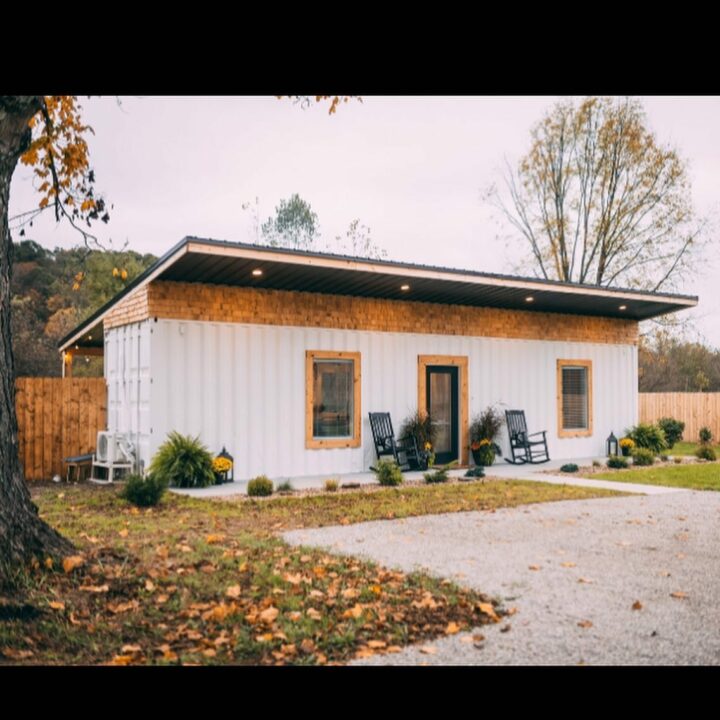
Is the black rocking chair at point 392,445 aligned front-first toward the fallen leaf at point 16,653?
no

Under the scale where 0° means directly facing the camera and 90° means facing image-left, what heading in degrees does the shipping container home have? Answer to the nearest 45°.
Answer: approximately 315°

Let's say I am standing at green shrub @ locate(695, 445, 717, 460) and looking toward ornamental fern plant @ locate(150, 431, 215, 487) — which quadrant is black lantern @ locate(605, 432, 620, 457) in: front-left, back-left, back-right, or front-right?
front-right

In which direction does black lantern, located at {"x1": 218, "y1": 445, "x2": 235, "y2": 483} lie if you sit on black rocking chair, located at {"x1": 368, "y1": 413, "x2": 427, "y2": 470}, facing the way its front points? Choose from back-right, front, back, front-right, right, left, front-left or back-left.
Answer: right

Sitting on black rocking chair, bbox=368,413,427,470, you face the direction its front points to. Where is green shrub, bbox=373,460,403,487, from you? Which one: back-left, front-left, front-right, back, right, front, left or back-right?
front-right

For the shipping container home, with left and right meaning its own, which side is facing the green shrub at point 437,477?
front

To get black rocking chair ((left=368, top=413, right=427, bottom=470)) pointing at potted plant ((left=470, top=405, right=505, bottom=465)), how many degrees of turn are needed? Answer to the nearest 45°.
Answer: approximately 90° to its left

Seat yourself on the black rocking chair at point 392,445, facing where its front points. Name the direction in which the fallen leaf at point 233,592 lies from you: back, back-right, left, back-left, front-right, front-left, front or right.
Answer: front-right

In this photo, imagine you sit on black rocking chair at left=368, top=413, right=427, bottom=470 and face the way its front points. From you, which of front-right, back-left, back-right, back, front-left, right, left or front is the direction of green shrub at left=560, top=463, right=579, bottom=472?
front-left

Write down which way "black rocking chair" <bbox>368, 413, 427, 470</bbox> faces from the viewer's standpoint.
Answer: facing the viewer and to the right of the viewer

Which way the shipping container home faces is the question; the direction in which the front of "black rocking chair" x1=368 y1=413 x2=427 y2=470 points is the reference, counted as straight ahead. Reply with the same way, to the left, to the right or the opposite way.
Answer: the same way

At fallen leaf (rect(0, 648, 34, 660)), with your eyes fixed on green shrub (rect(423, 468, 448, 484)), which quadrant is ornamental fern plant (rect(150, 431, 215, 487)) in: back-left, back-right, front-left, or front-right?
front-left

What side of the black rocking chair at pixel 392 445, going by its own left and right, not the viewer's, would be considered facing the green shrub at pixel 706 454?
left

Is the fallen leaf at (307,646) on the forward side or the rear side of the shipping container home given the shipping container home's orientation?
on the forward side

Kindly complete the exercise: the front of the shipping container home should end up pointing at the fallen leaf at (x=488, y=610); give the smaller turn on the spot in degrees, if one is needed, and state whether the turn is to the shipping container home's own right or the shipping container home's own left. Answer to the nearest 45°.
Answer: approximately 45° to the shipping container home's own right

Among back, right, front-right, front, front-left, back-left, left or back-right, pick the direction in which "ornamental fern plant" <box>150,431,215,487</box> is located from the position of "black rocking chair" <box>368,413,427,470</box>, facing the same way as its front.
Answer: right

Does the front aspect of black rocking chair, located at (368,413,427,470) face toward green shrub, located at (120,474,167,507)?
no

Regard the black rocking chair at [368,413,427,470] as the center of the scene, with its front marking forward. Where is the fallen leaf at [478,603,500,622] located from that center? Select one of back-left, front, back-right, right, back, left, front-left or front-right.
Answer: front-right
